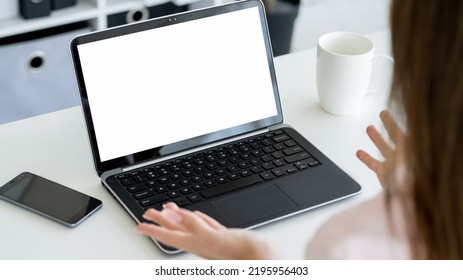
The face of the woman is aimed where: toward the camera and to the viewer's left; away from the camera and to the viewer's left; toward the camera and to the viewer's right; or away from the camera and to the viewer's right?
away from the camera and to the viewer's left

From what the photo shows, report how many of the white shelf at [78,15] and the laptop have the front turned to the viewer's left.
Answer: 0

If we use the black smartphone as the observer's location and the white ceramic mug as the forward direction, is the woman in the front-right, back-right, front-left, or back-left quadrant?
front-right

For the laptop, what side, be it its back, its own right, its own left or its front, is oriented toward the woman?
front

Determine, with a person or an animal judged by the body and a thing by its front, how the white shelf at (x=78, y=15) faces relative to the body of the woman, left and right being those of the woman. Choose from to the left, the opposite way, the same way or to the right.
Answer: the opposite way

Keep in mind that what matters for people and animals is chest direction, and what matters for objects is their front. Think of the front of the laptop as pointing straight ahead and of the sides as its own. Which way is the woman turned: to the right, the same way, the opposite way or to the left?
the opposite way

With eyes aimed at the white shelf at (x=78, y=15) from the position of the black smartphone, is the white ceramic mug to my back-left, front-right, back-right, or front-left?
front-right

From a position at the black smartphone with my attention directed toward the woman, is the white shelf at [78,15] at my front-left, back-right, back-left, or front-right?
back-left

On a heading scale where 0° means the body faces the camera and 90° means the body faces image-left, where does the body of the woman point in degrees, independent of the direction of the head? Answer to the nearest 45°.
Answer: approximately 135°

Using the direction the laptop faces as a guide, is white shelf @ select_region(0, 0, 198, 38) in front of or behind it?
behind

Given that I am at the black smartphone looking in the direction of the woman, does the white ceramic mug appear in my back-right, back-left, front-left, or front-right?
front-left

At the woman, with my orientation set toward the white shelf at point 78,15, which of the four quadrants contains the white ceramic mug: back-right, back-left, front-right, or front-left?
front-right
